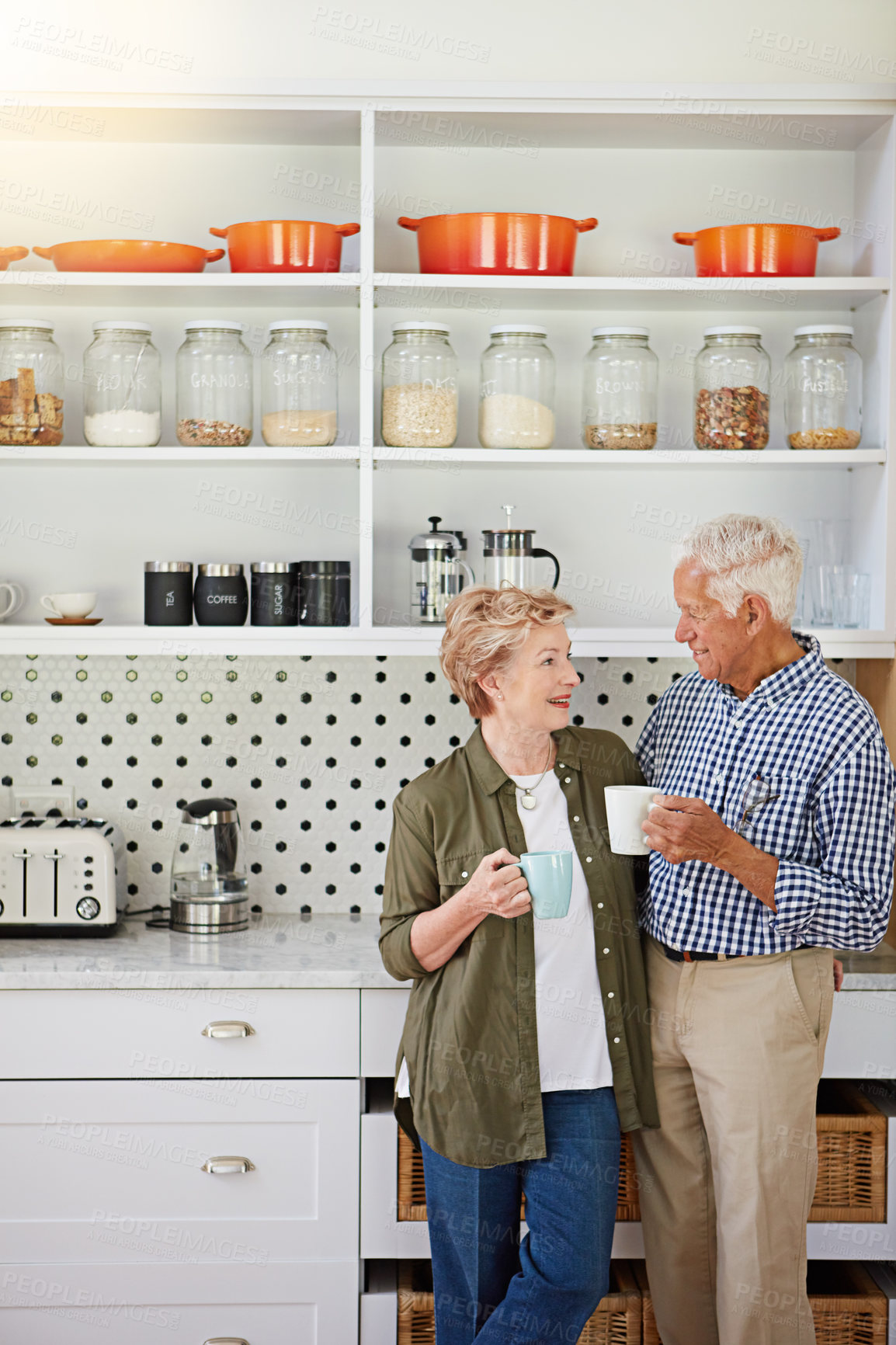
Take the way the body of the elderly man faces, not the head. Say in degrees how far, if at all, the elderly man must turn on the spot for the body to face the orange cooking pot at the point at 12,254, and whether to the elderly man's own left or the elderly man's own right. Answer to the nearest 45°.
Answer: approximately 45° to the elderly man's own right

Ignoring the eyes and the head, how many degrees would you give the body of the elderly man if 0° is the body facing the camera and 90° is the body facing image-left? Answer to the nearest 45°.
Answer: approximately 45°

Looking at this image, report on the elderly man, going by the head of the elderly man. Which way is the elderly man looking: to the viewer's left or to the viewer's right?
to the viewer's left

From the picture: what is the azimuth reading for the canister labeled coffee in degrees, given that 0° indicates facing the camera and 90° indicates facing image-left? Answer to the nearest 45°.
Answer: approximately 0°

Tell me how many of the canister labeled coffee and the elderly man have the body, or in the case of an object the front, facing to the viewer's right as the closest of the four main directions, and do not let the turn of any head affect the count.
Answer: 0

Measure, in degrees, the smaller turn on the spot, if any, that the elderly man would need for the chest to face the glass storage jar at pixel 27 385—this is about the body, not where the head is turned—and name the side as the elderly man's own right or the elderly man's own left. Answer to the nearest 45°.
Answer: approximately 45° to the elderly man's own right
